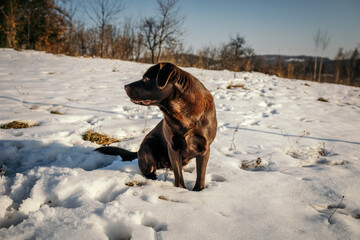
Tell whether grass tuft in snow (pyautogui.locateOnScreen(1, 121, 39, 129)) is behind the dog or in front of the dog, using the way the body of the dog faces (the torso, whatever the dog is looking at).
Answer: behind

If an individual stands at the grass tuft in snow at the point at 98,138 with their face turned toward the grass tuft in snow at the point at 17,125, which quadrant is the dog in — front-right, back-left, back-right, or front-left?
back-left

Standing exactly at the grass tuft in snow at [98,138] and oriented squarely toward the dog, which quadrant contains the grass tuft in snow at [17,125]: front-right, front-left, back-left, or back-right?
back-right

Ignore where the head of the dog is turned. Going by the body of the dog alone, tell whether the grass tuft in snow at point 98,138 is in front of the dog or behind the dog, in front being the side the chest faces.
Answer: behind

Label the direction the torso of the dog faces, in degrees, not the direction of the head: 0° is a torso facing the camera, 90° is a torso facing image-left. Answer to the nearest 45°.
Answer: approximately 315°
